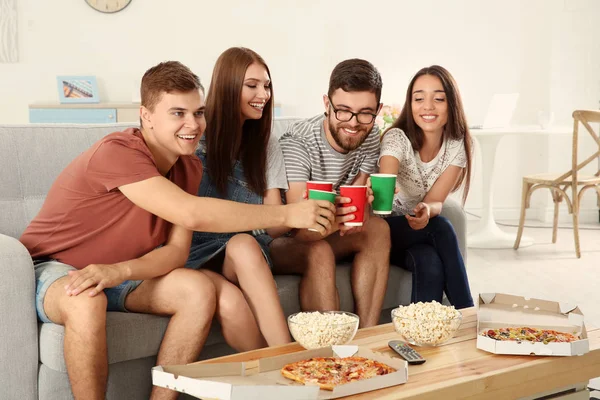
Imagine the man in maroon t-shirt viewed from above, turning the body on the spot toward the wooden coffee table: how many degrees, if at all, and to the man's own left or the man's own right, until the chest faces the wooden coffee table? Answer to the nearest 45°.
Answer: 0° — they already face it

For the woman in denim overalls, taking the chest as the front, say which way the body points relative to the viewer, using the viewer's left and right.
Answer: facing the viewer and to the right of the viewer

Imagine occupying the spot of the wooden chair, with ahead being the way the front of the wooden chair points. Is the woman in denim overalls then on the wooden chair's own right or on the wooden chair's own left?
on the wooden chair's own left

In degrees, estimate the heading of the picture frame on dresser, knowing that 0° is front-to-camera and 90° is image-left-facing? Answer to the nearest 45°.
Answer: approximately 0°

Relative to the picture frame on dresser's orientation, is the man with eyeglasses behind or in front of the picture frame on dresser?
in front

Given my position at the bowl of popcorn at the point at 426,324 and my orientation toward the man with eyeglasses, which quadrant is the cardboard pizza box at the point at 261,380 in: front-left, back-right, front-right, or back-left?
back-left

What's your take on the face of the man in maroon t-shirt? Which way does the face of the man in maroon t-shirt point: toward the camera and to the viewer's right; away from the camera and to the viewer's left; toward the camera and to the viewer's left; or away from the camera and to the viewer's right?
toward the camera and to the viewer's right

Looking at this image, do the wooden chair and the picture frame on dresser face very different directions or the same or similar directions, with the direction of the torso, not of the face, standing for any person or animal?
very different directions

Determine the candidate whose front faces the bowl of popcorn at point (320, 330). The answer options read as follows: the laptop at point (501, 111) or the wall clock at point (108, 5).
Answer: the wall clock

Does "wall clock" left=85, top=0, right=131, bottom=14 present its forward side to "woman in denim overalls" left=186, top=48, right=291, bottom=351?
yes

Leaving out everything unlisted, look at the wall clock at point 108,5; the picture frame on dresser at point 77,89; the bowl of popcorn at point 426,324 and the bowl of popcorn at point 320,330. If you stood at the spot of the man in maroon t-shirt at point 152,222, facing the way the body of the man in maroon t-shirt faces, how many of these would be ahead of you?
2

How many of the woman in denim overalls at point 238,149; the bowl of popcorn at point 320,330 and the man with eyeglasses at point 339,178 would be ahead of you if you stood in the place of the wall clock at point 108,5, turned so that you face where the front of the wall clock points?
3

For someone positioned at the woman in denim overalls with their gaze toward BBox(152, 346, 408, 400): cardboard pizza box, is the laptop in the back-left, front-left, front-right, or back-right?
back-left

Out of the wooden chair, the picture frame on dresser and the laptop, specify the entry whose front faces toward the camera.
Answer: the picture frame on dresser
